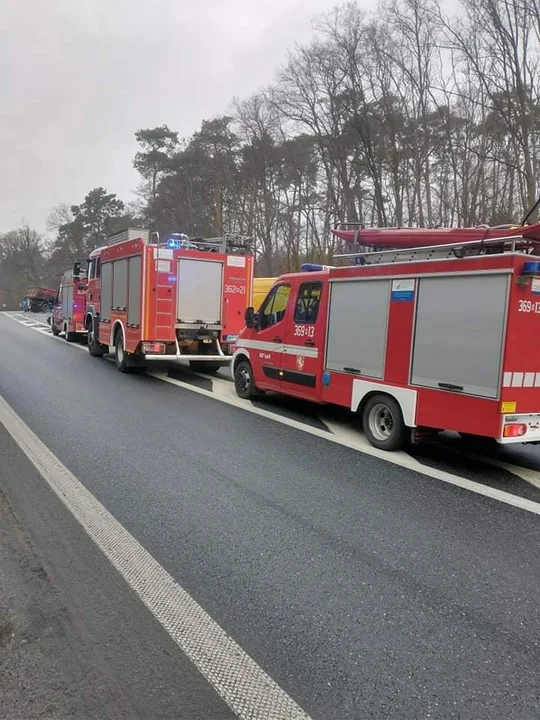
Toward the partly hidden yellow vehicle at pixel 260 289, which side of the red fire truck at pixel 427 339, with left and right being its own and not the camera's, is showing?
front

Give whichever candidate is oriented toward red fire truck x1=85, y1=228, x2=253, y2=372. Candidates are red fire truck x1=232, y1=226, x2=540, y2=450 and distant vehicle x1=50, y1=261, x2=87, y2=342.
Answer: red fire truck x1=232, y1=226, x2=540, y2=450

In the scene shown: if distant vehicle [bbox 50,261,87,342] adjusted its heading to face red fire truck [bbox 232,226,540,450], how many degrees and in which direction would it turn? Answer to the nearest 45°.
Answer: approximately 135° to its left

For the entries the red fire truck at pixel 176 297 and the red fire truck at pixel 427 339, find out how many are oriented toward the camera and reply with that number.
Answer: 0

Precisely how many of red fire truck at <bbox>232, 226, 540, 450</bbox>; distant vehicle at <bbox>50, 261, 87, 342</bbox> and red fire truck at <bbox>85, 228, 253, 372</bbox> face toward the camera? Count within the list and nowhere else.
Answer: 0

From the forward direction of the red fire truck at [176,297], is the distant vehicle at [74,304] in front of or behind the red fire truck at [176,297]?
in front

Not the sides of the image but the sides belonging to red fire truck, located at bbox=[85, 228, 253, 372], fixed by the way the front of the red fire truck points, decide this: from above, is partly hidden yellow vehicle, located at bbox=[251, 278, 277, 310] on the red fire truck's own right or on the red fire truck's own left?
on the red fire truck's own right

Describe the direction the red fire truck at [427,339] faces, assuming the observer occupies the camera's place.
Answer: facing away from the viewer and to the left of the viewer

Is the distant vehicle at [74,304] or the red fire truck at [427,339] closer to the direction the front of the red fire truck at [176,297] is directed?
the distant vehicle

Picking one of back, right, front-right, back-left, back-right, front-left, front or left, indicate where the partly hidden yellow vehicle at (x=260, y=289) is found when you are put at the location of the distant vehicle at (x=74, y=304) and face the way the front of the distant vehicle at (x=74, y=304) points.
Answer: back

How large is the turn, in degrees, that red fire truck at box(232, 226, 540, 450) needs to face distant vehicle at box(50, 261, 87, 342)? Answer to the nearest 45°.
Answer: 0° — it already faces it

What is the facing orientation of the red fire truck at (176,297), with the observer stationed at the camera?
facing away from the viewer and to the left of the viewer

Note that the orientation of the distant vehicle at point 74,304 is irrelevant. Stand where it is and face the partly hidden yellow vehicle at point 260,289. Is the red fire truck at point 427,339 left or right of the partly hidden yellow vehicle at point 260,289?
right

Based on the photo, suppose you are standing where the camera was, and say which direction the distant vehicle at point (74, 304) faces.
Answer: facing away from the viewer and to the left of the viewer

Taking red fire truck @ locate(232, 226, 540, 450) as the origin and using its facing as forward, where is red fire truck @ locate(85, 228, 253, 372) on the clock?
red fire truck @ locate(85, 228, 253, 372) is roughly at 12 o'clock from red fire truck @ locate(232, 226, 540, 450).
